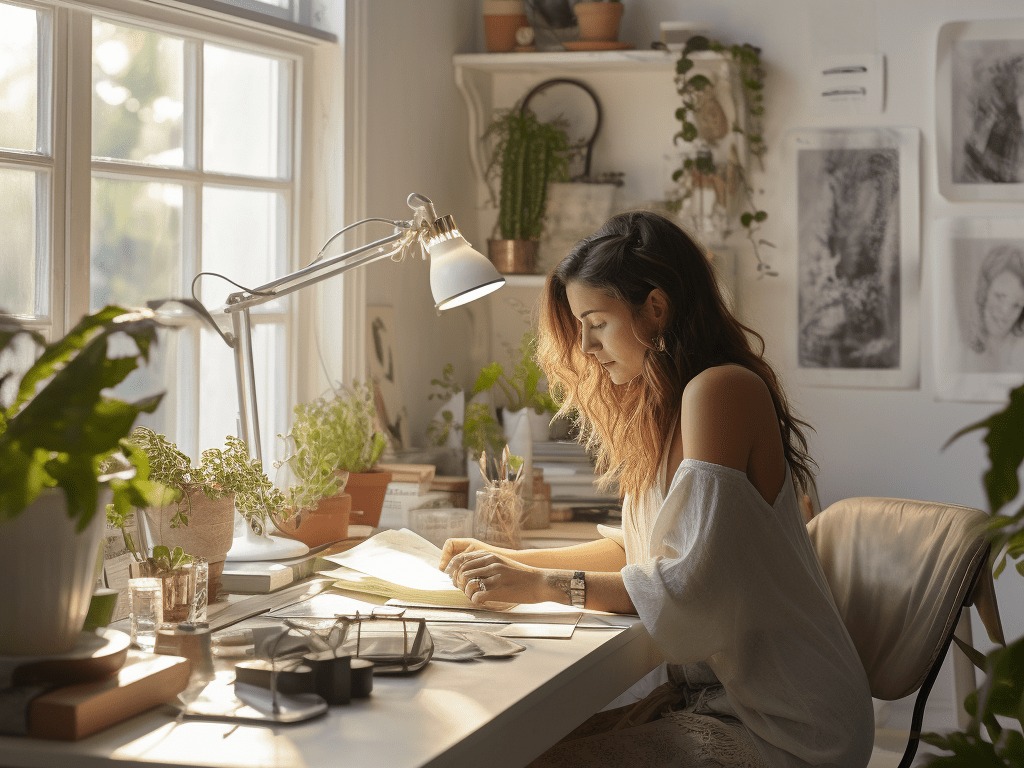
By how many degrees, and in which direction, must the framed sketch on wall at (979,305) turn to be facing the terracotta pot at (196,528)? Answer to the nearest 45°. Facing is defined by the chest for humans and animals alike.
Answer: approximately 45° to its right

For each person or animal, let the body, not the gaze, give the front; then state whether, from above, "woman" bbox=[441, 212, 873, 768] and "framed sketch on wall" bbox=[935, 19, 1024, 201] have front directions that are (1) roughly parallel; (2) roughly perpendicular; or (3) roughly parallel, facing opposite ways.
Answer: roughly perpendicular

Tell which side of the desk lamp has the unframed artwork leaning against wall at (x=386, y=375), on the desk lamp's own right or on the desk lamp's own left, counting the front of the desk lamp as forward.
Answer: on the desk lamp's own left

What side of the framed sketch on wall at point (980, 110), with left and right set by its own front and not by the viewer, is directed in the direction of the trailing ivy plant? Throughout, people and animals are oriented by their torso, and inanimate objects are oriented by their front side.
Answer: right

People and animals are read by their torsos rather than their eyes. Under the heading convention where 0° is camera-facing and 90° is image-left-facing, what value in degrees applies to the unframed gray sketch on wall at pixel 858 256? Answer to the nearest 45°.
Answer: approximately 0°

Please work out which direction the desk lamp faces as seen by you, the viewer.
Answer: facing to the right of the viewer

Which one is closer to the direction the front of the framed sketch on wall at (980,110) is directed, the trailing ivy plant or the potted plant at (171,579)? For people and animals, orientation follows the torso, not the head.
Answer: the potted plant

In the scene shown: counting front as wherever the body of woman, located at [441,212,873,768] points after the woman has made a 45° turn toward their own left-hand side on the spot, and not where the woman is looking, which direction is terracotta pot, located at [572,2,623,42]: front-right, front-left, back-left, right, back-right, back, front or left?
back-right

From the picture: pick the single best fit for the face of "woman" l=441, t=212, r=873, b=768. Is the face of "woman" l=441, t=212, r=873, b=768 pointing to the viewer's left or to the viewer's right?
to the viewer's left

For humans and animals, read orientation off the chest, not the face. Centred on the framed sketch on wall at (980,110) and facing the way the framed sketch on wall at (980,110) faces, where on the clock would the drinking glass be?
The drinking glass is roughly at 1 o'clock from the framed sketch on wall.
